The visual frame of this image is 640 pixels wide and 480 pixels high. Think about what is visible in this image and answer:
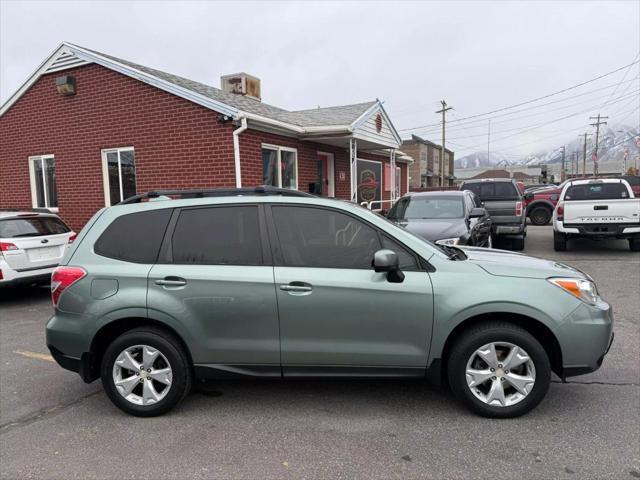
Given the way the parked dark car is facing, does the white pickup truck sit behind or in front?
behind

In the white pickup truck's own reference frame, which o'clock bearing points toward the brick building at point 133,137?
The brick building is roughly at 8 o'clock from the white pickup truck.

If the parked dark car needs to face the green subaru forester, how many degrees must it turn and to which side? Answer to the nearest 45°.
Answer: approximately 45° to its left

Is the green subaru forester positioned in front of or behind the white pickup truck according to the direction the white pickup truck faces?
behind

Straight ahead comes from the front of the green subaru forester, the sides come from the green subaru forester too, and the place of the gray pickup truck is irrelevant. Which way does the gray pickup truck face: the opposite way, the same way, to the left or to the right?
to the left

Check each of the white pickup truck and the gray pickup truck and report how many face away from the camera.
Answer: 2

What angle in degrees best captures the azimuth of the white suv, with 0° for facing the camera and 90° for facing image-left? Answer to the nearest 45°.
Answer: approximately 135°

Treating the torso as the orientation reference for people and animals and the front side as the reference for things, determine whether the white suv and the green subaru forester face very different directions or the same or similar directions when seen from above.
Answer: very different directions

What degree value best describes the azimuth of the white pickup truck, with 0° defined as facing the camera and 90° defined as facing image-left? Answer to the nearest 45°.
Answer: approximately 180°

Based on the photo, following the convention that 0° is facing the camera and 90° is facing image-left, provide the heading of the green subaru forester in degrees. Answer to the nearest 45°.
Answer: approximately 270°

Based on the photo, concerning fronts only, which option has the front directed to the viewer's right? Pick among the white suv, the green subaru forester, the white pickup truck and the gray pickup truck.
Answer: the green subaru forester

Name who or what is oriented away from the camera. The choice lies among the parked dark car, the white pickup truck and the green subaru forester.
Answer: the white pickup truck

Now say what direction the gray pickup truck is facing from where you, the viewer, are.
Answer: facing away from the viewer

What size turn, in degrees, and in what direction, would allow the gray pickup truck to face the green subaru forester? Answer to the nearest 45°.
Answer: approximately 180°

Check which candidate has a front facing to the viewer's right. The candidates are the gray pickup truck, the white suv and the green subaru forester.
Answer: the green subaru forester
